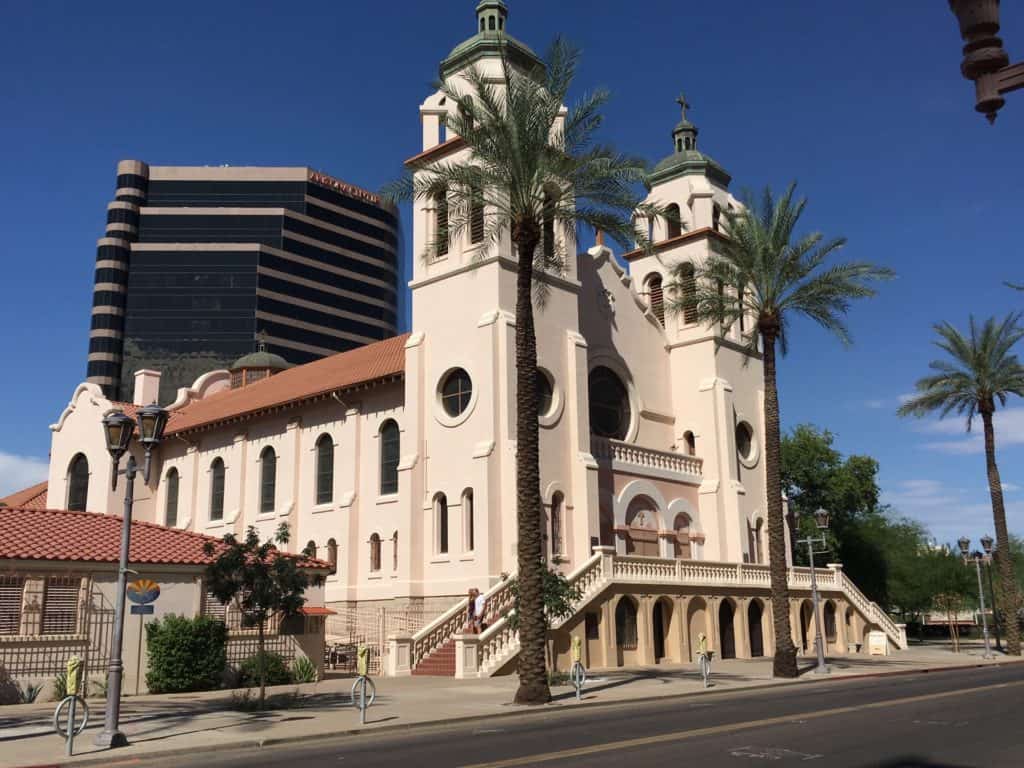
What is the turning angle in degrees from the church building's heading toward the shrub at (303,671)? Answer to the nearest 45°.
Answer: approximately 90° to its right

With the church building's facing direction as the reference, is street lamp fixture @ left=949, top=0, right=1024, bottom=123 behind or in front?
in front

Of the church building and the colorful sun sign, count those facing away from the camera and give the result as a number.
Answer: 0

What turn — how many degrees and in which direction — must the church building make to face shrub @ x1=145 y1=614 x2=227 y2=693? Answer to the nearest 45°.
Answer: approximately 90° to its right

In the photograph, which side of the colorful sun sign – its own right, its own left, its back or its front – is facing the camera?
front

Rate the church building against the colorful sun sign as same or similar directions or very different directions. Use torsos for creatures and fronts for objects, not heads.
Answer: same or similar directions

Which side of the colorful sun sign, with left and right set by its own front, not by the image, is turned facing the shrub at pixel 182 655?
back

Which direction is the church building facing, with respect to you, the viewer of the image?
facing the viewer and to the right of the viewer

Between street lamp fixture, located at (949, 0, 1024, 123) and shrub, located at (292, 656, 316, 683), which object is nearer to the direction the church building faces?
the street lamp fixture

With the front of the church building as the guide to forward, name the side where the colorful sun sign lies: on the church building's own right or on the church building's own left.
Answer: on the church building's own right
